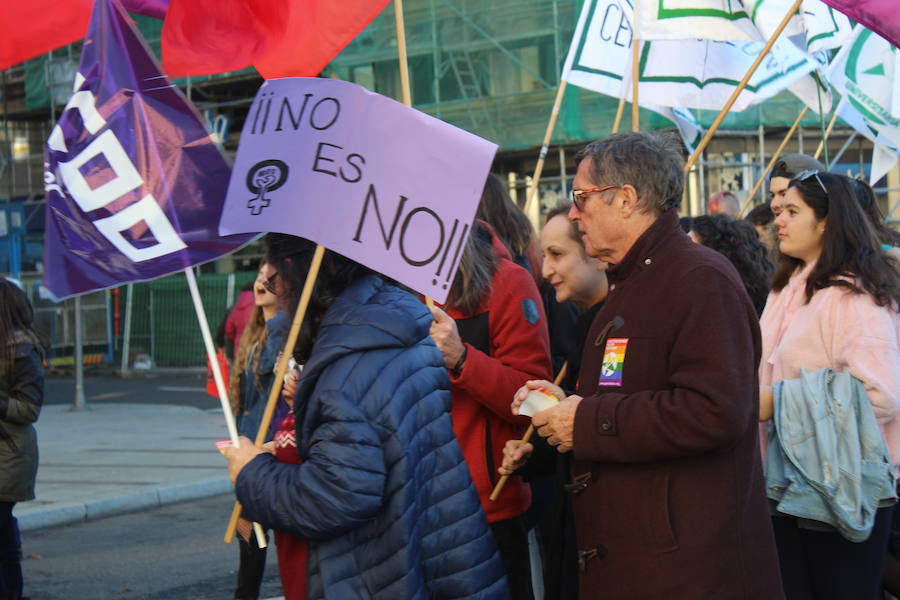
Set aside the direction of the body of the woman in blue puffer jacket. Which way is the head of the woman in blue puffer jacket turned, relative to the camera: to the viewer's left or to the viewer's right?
to the viewer's left

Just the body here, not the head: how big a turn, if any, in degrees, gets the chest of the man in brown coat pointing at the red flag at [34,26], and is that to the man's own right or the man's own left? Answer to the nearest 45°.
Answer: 0° — they already face it

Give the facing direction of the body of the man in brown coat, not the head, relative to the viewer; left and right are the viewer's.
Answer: facing to the left of the viewer

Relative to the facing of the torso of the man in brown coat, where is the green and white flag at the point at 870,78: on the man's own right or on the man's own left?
on the man's own right

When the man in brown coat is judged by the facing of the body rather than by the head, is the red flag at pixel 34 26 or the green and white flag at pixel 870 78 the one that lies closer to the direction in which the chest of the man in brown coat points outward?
the red flag

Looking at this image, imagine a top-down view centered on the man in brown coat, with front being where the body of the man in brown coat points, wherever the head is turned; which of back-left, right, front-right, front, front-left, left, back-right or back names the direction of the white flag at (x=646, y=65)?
right

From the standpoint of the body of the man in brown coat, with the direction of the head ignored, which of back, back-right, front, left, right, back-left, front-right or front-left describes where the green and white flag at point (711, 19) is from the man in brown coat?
right

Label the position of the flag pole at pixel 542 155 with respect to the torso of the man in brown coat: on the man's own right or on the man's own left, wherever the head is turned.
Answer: on the man's own right
